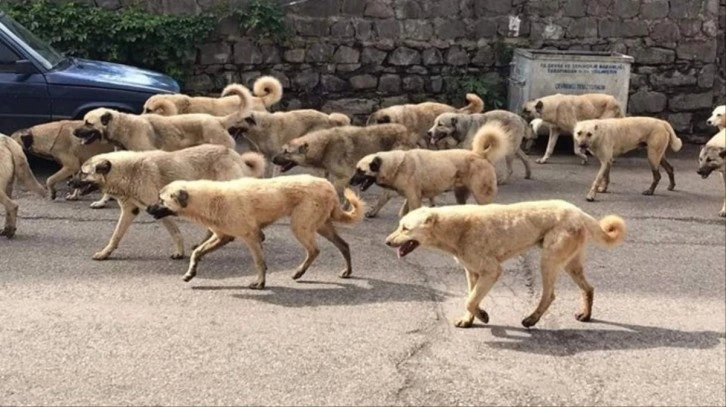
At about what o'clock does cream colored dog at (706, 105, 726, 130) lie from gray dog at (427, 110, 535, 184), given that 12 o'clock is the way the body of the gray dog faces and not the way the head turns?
The cream colored dog is roughly at 5 o'clock from the gray dog.

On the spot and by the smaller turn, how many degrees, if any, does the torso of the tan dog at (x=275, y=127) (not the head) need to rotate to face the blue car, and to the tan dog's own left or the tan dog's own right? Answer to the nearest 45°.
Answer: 0° — it already faces it

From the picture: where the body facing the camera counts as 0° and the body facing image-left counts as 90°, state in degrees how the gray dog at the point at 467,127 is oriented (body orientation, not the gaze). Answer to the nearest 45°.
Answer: approximately 90°

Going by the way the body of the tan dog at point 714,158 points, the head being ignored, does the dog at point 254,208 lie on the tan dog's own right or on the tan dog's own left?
on the tan dog's own left

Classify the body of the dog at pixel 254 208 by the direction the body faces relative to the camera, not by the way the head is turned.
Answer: to the viewer's left

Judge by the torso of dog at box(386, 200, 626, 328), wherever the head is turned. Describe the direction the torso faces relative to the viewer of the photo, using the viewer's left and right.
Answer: facing to the left of the viewer

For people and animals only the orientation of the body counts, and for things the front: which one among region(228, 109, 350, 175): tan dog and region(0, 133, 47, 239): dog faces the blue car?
the tan dog

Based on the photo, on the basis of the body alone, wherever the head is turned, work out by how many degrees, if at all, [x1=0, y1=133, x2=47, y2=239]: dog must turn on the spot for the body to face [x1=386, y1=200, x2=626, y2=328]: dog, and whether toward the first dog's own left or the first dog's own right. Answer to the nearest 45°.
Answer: approximately 135° to the first dog's own left

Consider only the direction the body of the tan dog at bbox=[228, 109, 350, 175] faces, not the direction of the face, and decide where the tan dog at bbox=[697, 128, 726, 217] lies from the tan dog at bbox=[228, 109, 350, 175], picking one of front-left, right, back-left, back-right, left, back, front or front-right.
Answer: back

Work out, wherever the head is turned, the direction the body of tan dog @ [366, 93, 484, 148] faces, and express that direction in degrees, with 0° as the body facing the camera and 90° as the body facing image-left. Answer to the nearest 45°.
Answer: approximately 90°

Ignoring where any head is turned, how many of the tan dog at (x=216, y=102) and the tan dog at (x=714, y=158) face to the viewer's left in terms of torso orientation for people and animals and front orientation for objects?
2

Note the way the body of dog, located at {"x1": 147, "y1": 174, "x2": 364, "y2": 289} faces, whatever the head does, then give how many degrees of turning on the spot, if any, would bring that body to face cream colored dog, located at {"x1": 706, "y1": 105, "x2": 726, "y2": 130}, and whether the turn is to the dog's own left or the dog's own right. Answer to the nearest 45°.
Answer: approximately 135° to the dog's own right

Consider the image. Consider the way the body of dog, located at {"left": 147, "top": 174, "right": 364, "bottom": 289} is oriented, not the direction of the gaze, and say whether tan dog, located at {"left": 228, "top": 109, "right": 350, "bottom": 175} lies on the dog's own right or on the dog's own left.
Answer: on the dog's own right

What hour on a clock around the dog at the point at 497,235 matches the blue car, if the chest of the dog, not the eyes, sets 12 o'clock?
The blue car is roughly at 1 o'clock from the dog.

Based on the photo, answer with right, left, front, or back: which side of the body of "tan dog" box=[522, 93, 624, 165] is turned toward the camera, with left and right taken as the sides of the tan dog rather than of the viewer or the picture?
left

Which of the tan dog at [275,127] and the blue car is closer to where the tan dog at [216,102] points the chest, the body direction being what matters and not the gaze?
the blue car

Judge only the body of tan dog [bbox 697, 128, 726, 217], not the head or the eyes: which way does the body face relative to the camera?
to the viewer's left

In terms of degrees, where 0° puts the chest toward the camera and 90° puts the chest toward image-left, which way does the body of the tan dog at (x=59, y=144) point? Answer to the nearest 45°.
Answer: approximately 90°
